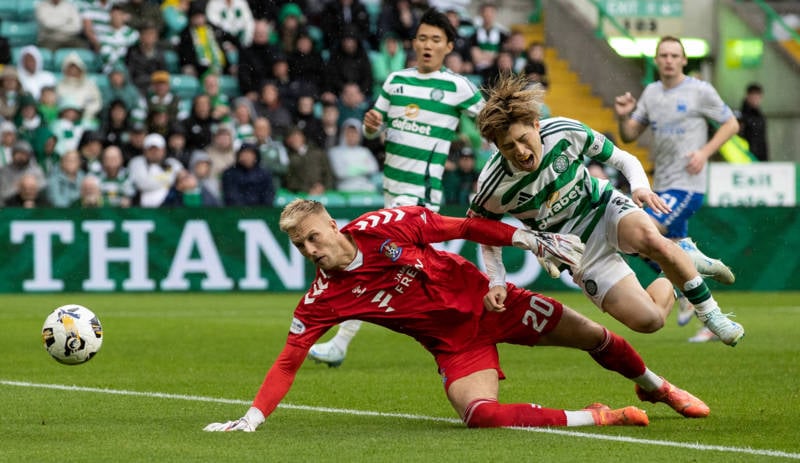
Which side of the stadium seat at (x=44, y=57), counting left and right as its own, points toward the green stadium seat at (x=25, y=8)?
back

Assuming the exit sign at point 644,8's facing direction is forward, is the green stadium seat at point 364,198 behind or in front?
in front

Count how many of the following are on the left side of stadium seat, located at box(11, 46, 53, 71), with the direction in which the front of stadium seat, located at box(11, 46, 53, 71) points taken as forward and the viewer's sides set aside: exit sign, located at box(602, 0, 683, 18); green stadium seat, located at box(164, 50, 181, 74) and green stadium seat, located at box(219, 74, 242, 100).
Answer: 3

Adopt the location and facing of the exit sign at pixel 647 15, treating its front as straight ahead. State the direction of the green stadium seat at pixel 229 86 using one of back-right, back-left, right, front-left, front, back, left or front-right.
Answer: front-right

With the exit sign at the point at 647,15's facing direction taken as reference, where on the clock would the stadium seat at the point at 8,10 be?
The stadium seat is roughly at 2 o'clock from the exit sign.

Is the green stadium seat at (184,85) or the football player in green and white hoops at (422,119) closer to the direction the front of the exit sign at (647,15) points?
the football player in green and white hoops

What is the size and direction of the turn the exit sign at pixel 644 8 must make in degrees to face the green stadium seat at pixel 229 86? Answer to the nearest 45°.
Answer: approximately 45° to its right

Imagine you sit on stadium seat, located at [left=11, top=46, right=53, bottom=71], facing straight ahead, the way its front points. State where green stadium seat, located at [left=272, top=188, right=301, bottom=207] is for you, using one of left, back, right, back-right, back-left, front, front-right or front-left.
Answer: front-left

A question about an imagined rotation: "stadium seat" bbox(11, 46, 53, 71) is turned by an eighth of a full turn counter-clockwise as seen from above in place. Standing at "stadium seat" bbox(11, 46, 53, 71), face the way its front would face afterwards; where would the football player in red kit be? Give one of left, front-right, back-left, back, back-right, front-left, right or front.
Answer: front-right

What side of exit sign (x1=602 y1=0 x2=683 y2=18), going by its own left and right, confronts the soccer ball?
front

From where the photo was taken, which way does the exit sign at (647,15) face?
toward the camera

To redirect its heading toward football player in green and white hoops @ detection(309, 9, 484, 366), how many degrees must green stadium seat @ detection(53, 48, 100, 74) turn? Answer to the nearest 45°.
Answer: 0° — it already faces them

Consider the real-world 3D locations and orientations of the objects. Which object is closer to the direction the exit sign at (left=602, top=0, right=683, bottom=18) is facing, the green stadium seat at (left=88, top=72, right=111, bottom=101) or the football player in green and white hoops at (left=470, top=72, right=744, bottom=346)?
the football player in green and white hoops

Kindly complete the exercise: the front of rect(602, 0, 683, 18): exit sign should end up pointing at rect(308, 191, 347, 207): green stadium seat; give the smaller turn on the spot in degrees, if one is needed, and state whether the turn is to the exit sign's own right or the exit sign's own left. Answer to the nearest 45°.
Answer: approximately 45° to the exit sign's own right
